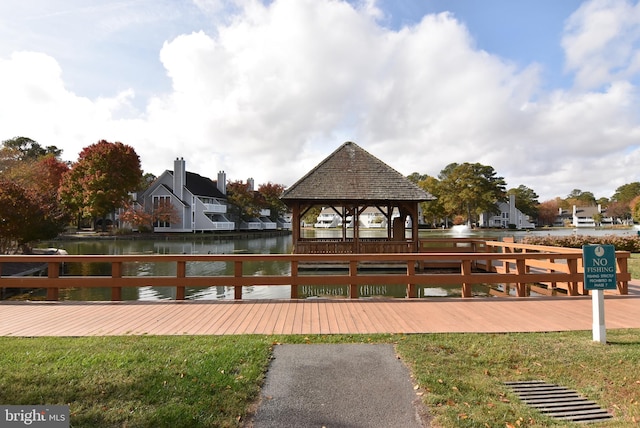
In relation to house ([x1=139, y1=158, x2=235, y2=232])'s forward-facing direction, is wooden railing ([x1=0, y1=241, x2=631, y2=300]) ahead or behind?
ahead

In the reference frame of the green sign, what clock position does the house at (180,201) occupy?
The house is roughly at 4 o'clock from the green sign.

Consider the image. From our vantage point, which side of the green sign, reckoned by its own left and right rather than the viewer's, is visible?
front

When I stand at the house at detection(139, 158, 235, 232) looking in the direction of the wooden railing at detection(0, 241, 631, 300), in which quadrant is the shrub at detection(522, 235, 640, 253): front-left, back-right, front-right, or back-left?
front-left

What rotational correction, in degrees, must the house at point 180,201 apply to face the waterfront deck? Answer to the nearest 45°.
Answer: approximately 45° to its right

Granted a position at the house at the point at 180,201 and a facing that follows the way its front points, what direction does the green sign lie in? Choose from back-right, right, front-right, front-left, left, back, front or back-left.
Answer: front-right

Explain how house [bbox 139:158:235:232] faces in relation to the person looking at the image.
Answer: facing the viewer and to the right of the viewer

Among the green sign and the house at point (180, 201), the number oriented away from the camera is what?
0

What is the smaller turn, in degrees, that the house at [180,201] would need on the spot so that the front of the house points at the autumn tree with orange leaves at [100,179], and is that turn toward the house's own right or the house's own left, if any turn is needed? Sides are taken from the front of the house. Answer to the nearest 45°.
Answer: approximately 135° to the house's own right

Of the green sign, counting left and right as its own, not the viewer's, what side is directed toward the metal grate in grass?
front
